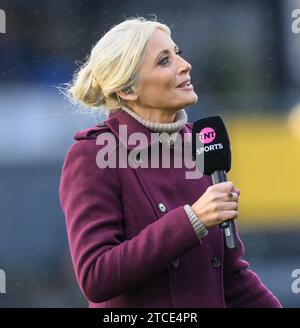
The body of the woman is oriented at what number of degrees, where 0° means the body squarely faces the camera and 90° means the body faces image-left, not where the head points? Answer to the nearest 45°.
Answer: approximately 315°

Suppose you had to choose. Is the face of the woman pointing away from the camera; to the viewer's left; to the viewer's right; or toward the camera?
to the viewer's right
